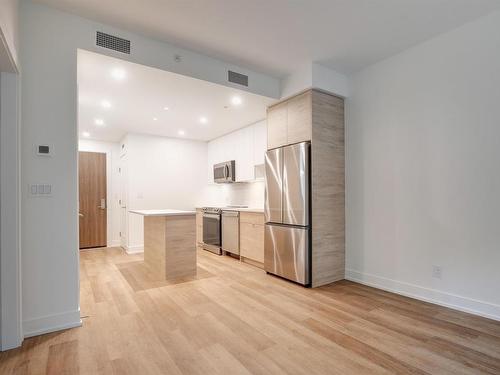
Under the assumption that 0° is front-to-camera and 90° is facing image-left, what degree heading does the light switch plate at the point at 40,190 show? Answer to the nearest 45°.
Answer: approximately 0°

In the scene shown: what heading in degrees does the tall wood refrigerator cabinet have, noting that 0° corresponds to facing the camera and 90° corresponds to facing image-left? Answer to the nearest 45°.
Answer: approximately 45°

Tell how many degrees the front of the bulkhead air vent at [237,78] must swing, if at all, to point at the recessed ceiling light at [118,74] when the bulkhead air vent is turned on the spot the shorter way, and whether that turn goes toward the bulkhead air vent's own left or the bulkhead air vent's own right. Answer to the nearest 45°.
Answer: approximately 135° to the bulkhead air vent's own right
